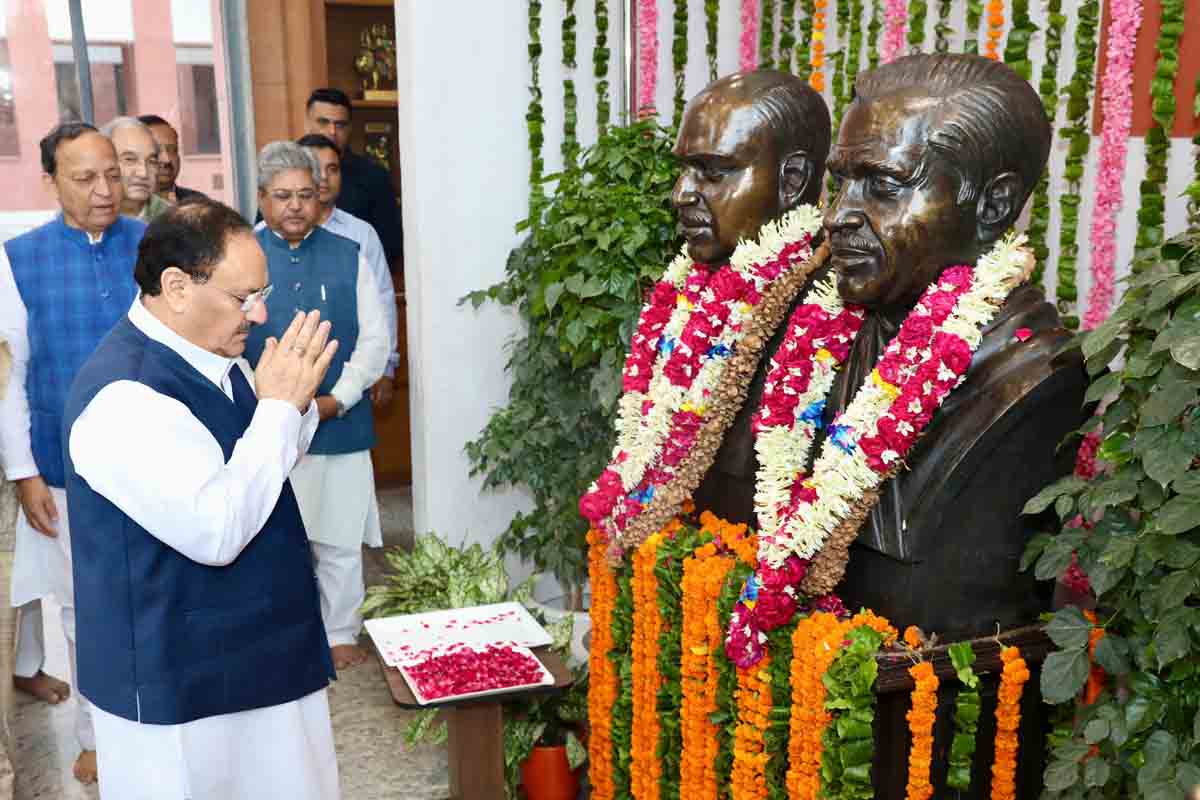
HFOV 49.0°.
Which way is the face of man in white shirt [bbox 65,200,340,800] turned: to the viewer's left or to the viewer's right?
to the viewer's right

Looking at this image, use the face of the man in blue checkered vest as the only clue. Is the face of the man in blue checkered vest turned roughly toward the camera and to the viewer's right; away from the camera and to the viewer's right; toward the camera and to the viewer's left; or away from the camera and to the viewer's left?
toward the camera and to the viewer's right

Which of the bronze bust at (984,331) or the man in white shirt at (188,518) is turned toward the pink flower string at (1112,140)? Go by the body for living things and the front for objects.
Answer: the man in white shirt

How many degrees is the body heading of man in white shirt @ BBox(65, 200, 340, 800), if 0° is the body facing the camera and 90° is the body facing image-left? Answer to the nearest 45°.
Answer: approximately 270°

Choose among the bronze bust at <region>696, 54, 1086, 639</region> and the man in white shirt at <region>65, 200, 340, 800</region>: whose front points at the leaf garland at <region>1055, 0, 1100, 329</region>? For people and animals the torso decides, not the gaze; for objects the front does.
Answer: the man in white shirt

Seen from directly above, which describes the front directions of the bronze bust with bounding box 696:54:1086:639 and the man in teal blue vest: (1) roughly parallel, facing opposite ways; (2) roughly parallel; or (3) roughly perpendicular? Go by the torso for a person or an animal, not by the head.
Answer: roughly perpendicular

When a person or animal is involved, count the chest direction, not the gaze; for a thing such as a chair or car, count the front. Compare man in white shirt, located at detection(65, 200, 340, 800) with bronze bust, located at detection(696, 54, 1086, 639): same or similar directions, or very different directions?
very different directions

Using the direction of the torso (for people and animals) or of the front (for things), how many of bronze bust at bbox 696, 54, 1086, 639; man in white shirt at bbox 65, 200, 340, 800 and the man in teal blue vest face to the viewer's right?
1

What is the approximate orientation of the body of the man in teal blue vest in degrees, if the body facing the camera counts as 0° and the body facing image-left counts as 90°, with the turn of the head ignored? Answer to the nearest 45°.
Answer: approximately 0°

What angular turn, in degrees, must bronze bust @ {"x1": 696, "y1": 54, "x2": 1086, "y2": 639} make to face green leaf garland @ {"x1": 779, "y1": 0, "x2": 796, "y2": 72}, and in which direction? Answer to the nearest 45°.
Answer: approximately 135° to its right
